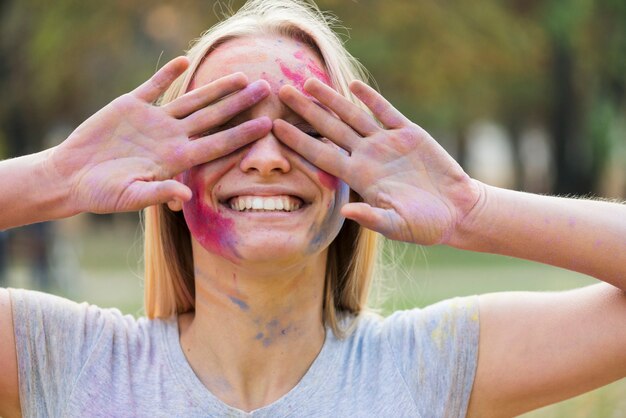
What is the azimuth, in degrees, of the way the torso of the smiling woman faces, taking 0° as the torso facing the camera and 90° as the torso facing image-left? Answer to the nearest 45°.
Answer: approximately 0°
